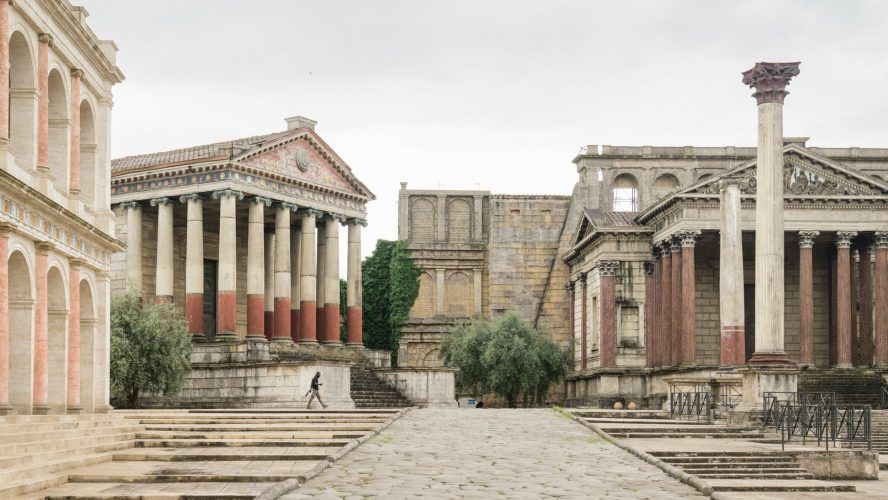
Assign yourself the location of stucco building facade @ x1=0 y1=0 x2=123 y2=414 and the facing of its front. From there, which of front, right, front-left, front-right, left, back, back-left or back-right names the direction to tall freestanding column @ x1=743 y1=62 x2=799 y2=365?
front-left

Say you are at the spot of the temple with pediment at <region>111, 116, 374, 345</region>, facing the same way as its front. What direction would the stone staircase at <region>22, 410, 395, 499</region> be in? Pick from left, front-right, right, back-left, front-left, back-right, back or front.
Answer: front-right

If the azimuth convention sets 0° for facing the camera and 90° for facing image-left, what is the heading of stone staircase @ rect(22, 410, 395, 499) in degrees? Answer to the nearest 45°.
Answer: approximately 0°

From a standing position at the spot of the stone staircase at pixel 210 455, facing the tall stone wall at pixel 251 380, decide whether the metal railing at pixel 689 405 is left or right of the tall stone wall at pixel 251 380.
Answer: right

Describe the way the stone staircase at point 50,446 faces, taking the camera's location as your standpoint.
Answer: facing the viewer and to the right of the viewer
